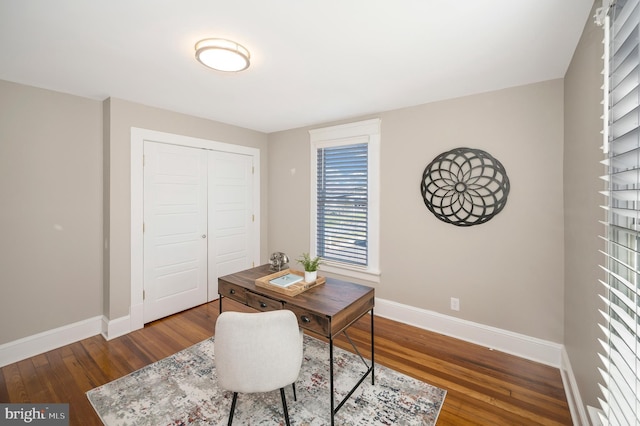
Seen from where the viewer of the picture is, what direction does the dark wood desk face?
facing the viewer and to the left of the viewer

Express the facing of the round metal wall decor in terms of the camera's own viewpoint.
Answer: facing the viewer

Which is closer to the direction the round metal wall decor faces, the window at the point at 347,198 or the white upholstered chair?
the white upholstered chair

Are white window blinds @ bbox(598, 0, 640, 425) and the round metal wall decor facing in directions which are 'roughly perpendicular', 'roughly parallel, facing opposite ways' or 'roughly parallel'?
roughly perpendicular

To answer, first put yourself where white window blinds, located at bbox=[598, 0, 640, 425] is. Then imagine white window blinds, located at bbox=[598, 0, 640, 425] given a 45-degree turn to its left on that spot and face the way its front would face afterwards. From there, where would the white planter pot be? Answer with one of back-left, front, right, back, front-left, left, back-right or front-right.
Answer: front-right

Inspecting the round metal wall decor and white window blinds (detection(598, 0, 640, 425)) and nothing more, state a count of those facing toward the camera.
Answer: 1

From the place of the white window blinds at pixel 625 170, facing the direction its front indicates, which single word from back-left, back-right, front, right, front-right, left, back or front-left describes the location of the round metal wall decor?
front-right

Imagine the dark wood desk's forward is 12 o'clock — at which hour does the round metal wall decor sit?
The round metal wall decor is roughly at 7 o'clock from the dark wood desk.

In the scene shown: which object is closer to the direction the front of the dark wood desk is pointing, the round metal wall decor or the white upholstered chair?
the white upholstered chair

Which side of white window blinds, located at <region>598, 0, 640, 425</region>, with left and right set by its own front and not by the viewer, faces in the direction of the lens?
left

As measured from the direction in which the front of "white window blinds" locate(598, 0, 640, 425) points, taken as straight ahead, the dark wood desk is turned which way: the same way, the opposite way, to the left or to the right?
to the left

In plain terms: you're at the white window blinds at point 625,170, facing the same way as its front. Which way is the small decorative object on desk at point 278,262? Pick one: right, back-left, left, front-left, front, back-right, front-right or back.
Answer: front

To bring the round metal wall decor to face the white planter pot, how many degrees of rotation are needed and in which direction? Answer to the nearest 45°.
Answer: approximately 45° to its right

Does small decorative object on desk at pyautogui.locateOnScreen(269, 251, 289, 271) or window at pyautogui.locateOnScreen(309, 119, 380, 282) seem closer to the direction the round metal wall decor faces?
the small decorative object on desk

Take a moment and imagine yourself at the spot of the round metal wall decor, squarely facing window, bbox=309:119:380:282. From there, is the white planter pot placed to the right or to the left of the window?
left

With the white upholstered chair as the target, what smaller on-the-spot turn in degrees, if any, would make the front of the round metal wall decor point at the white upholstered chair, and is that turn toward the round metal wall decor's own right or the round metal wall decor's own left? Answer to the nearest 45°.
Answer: approximately 45° to the round metal wall decor's own right

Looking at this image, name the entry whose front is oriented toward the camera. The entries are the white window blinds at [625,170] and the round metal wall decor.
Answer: the round metal wall decor
